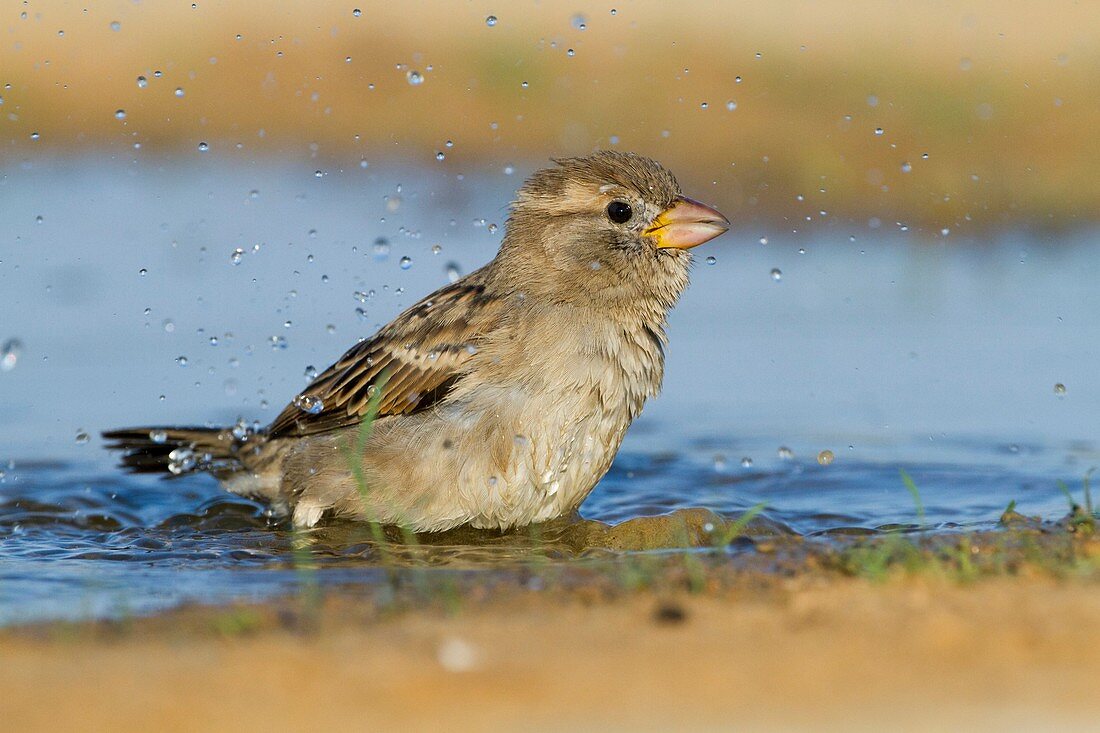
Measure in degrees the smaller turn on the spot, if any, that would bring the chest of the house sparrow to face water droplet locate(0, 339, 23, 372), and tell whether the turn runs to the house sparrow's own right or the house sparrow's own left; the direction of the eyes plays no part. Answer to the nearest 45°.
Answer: approximately 135° to the house sparrow's own left

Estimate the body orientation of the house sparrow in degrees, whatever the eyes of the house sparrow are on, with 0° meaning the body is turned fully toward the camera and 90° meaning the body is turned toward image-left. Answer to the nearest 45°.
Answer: approximately 270°
